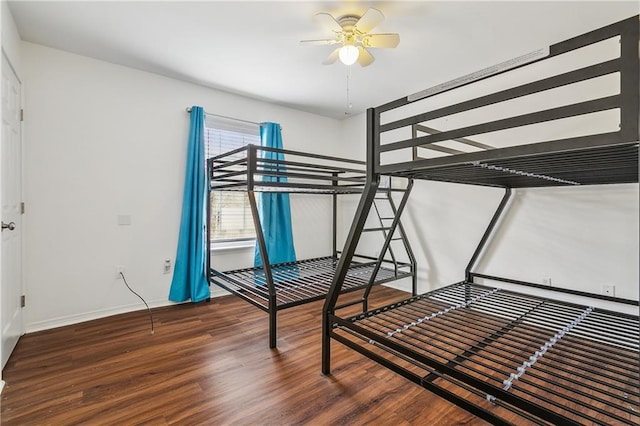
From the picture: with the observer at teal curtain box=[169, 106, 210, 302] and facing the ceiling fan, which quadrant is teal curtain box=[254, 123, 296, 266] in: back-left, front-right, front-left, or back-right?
front-left

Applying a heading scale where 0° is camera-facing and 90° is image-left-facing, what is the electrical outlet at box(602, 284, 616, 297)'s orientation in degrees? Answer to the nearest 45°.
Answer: approximately 0°

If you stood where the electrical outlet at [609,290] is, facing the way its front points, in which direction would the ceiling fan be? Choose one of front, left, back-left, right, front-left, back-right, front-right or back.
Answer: front-right

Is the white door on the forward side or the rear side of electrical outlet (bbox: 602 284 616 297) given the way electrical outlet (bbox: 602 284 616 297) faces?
on the forward side

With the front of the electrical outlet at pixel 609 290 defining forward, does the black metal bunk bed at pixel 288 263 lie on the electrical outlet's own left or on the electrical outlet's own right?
on the electrical outlet's own right

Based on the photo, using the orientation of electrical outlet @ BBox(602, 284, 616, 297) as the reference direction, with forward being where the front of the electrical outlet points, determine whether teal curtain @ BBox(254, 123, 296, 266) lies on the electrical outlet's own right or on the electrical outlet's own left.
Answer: on the electrical outlet's own right

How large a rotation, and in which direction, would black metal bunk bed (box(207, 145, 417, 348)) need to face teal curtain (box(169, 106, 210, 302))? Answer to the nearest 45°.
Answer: approximately 135° to its right
